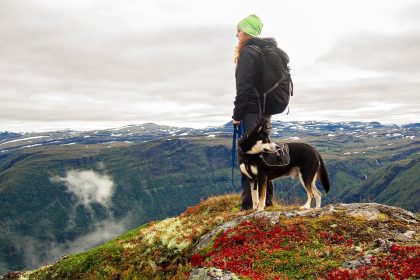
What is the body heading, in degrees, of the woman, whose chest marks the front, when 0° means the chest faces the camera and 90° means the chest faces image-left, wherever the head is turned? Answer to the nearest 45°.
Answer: approximately 90°

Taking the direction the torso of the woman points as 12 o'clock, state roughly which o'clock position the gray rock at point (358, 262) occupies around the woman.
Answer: The gray rock is roughly at 8 o'clock from the woman.
